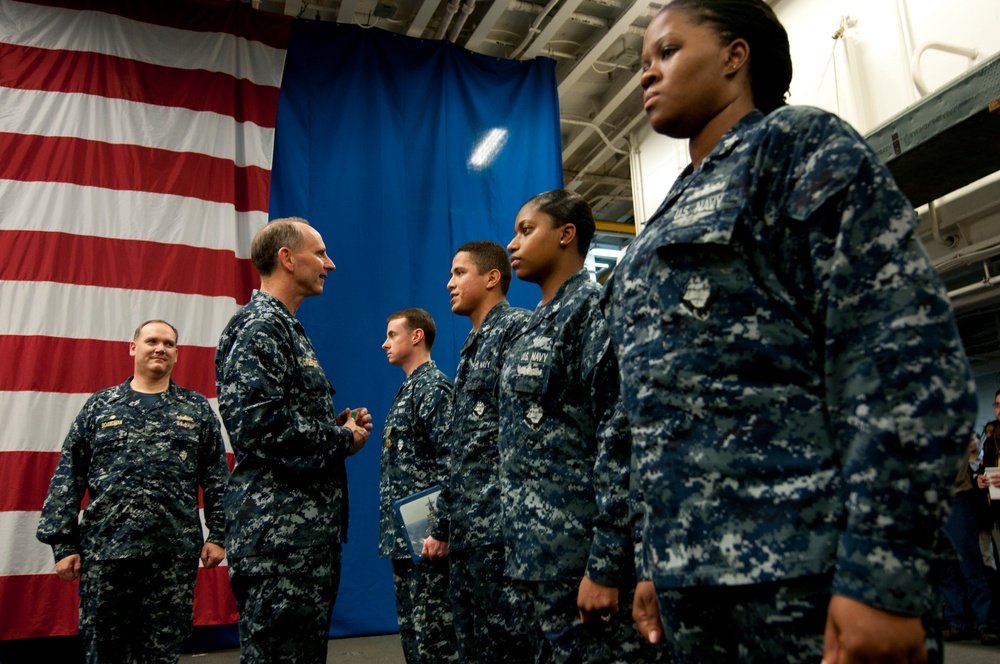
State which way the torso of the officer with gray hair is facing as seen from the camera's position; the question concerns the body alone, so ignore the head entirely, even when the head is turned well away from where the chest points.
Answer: to the viewer's right

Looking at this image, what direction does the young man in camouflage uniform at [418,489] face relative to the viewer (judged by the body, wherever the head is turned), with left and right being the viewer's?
facing to the left of the viewer

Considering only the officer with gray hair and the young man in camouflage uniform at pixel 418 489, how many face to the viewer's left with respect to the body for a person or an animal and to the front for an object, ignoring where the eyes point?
1

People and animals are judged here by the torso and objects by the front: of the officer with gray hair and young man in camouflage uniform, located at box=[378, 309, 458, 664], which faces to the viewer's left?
the young man in camouflage uniform

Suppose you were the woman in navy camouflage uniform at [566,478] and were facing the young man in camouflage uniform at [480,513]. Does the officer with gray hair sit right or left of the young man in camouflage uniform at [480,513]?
left

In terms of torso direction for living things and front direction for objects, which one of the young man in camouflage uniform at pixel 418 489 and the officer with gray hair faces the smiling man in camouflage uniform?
the young man in camouflage uniform

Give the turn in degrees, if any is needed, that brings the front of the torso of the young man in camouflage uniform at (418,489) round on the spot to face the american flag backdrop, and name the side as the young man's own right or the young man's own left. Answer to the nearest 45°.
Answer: approximately 45° to the young man's own right

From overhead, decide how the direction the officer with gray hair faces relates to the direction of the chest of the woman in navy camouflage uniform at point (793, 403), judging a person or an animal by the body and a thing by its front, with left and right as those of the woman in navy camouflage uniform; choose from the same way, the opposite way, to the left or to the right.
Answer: the opposite way

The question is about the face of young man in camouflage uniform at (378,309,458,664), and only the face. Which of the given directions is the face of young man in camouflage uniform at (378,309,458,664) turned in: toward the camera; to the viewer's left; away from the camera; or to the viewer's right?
to the viewer's left

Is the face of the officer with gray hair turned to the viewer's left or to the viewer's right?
to the viewer's right

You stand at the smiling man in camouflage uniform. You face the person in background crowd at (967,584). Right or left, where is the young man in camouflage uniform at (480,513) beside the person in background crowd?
right

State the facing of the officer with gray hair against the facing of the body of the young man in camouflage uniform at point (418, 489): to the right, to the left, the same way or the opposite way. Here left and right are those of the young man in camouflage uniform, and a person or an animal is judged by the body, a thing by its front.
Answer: the opposite way

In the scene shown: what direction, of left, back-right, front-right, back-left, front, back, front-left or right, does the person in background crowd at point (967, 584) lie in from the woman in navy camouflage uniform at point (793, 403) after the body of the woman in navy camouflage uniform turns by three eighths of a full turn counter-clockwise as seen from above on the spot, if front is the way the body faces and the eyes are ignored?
left
